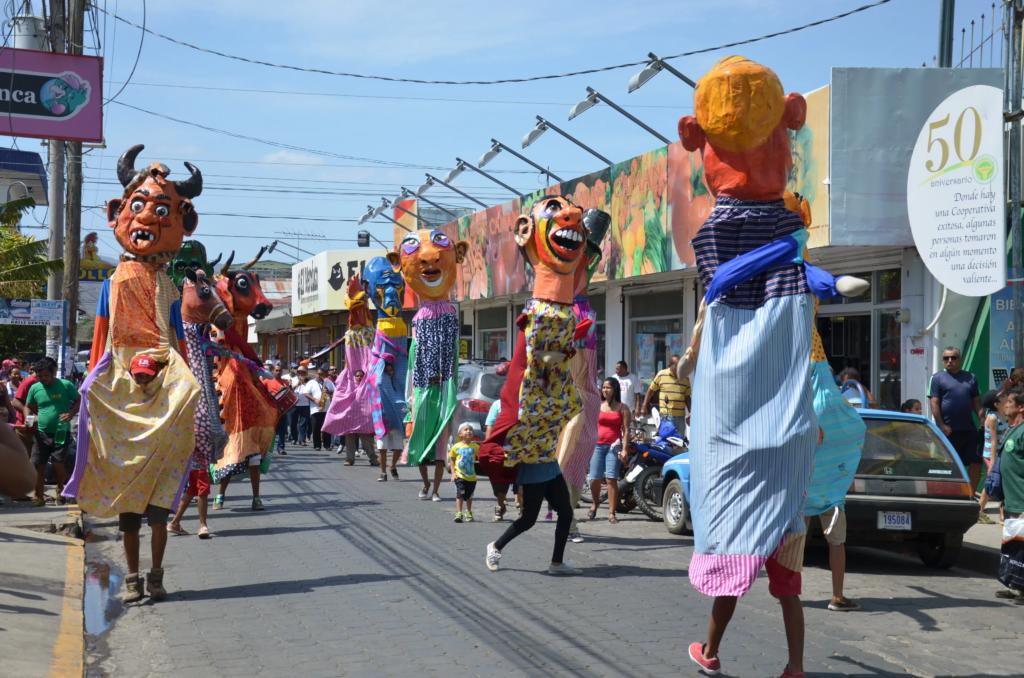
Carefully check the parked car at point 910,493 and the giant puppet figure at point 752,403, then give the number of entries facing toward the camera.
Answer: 0

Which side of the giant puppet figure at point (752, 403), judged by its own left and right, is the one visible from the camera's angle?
back

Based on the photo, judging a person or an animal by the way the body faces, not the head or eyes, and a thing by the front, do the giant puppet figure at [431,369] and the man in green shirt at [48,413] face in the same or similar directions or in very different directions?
same or similar directions

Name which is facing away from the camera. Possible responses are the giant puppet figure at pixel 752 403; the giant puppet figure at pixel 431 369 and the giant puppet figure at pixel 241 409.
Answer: the giant puppet figure at pixel 752 403

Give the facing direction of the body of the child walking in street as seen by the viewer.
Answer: toward the camera

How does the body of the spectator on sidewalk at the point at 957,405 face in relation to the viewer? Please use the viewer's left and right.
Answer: facing the viewer and to the left of the viewer

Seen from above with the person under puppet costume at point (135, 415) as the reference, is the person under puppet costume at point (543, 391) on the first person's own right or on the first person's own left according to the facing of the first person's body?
on the first person's own left

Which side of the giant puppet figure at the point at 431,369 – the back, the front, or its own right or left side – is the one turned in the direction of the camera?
front

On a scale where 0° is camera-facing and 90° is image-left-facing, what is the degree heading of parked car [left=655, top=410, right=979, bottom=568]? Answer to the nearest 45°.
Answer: approximately 135°

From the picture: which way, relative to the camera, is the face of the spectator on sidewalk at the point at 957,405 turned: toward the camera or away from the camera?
toward the camera

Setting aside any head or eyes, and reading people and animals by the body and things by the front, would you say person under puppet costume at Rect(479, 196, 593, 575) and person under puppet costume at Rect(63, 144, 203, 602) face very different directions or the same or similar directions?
same or similar directions

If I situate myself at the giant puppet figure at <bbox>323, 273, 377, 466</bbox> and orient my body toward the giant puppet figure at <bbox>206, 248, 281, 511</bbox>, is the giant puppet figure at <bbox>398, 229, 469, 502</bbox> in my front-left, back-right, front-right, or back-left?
front-left

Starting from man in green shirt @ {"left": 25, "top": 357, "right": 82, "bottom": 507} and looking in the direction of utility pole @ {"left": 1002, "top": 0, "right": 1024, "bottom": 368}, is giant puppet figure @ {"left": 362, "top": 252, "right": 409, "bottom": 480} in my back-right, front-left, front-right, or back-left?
front-left

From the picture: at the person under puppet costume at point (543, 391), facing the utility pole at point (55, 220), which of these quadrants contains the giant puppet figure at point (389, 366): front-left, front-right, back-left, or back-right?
front-right

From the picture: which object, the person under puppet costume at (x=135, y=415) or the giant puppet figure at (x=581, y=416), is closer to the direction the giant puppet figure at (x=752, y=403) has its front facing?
the giant puppet figure

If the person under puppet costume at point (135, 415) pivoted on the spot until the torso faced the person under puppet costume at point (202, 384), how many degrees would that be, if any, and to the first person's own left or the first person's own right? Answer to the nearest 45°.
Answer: approximately 180°

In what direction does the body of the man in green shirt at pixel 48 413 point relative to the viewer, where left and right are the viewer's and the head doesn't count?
facing the viewer
